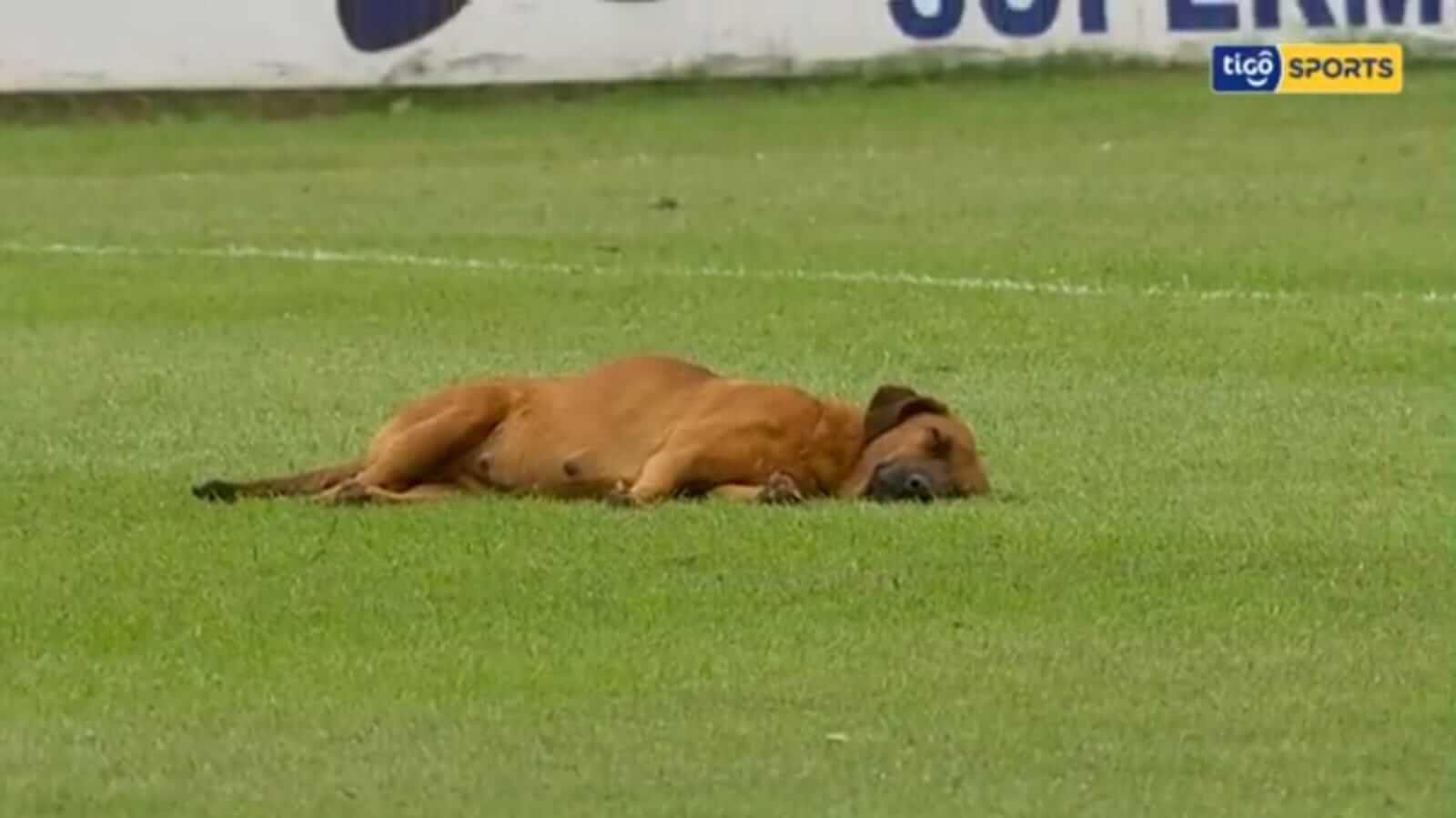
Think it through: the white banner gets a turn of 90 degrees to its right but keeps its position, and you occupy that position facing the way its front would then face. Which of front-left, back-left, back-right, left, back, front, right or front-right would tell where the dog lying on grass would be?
left

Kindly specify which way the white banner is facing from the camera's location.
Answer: facing the viewer
